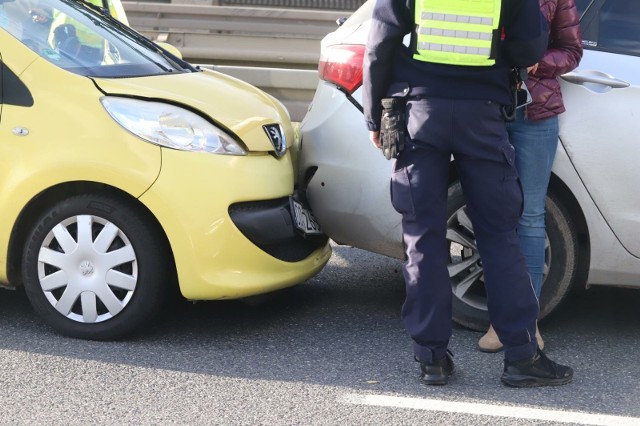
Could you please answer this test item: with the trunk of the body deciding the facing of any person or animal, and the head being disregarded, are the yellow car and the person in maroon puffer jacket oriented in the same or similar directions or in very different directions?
very different directions

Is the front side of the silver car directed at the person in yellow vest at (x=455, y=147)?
no

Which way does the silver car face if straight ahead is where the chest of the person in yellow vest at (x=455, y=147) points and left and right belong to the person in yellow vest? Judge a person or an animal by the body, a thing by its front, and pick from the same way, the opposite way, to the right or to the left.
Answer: to the right

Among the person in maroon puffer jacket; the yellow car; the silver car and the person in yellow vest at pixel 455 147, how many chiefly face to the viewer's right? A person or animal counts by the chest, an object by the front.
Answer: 2

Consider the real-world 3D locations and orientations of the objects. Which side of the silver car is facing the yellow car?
back

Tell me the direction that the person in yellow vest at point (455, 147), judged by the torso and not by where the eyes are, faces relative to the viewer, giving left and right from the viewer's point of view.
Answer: facing away from the viewer

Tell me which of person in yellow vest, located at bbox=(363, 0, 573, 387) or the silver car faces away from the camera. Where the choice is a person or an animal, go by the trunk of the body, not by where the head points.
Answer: the person in yellow vest

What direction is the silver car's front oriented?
to the viewer's right

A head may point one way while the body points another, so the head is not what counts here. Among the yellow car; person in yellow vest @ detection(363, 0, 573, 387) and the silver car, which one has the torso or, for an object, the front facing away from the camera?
the person in yellow vest

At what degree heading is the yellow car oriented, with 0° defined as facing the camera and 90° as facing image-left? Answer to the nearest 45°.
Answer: approximately 270°

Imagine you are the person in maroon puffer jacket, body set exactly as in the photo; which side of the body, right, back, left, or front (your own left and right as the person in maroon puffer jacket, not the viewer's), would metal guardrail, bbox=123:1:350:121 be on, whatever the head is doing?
right

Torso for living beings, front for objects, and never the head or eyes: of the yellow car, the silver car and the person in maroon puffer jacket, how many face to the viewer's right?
2

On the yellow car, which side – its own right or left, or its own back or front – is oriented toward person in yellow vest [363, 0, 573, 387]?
front

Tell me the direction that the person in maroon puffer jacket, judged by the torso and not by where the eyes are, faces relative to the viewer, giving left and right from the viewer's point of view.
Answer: facing the viewer and to the left of the viewer

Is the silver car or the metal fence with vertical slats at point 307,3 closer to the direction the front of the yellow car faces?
the silver car

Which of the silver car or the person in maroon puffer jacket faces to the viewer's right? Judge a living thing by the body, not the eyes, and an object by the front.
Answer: the silver car

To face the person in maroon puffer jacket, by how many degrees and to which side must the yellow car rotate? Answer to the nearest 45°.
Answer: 0° — it already faces them
